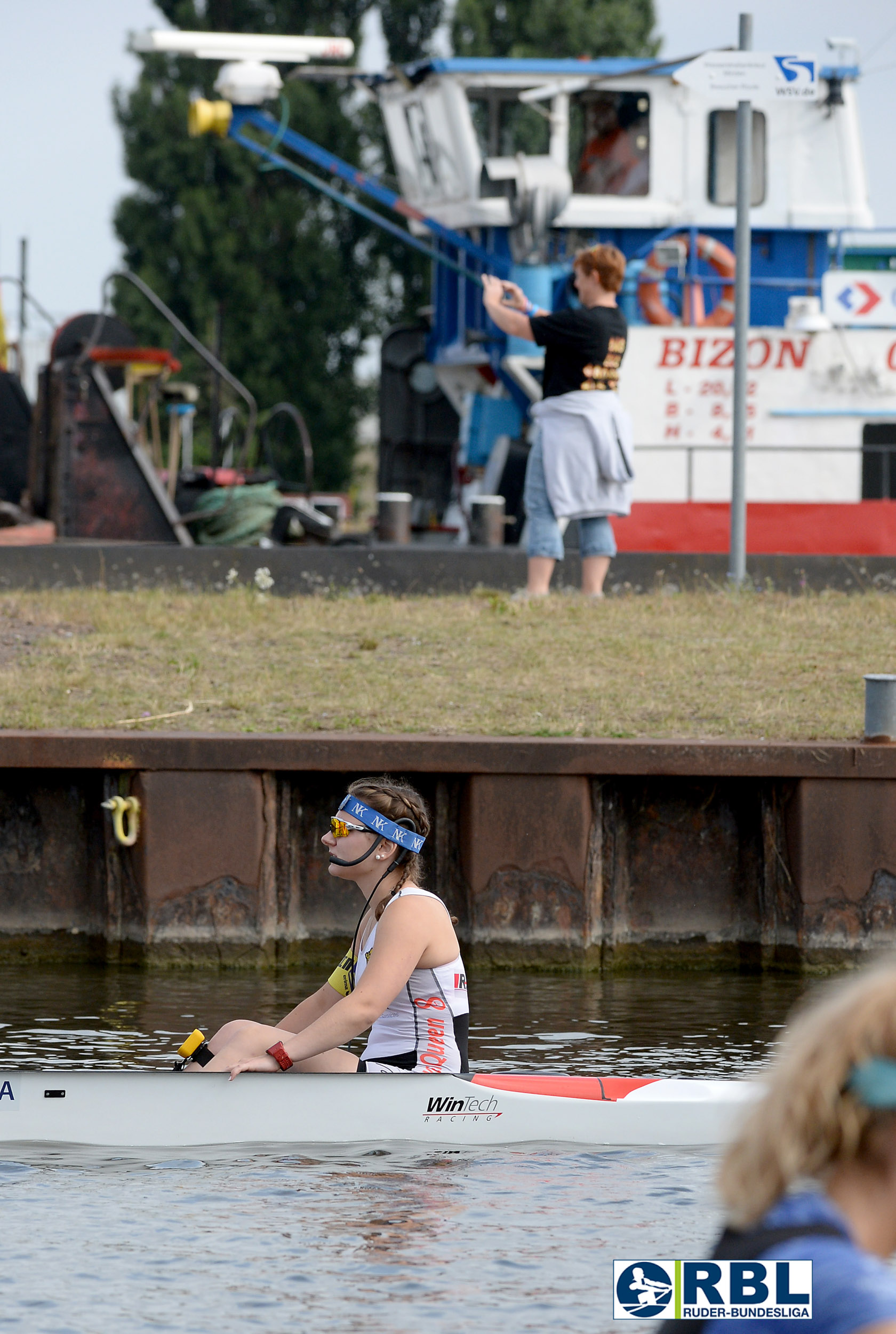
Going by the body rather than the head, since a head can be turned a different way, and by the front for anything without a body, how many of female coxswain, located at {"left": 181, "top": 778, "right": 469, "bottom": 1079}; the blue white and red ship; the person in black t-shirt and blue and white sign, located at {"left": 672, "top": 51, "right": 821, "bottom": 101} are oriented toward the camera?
1

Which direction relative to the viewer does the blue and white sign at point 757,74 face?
toward the camera

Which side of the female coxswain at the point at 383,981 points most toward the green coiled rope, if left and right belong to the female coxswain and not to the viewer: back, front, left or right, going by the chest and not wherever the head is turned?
right

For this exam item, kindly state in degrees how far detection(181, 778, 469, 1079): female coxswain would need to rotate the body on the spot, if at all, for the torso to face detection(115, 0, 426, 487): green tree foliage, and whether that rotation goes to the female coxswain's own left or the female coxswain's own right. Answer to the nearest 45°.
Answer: approximately 90° to the female coxswain's own right

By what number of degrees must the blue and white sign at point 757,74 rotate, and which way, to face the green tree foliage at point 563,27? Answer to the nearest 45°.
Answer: approximately 180°

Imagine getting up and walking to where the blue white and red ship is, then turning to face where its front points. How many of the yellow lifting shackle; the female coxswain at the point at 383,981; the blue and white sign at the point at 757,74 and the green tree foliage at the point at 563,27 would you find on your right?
1

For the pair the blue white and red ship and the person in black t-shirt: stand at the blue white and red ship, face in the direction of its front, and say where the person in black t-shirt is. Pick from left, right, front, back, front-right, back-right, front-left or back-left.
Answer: left

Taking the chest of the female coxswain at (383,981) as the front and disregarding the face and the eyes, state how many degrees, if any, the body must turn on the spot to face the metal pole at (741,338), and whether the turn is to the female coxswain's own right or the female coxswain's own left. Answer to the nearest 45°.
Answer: approximately 90° to the female coxswain's own right

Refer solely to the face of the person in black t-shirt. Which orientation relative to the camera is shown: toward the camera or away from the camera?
away from the camera

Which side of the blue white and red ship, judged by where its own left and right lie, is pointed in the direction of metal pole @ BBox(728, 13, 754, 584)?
left

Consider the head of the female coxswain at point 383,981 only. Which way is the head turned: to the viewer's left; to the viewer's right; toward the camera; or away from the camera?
to the viewer's left

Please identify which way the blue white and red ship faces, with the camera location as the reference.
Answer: facing to the left of the viewer

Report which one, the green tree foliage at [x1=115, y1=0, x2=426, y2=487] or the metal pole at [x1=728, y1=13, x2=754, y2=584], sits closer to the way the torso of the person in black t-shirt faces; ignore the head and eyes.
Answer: the green tree foliage

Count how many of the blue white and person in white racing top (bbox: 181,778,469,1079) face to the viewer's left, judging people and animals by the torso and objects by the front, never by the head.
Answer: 2

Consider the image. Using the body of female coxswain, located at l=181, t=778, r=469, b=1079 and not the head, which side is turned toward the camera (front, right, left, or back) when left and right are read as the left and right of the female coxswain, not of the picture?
left
